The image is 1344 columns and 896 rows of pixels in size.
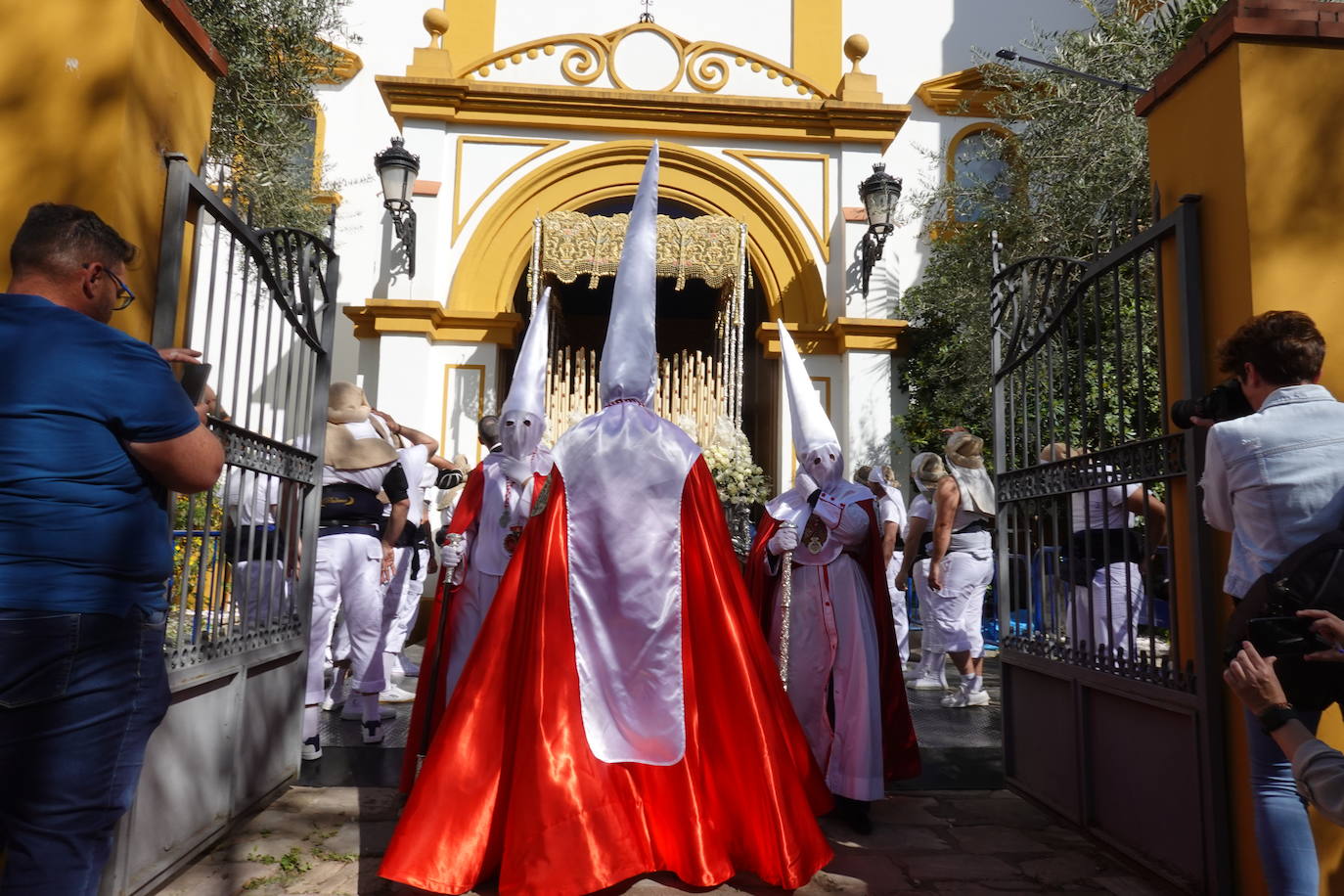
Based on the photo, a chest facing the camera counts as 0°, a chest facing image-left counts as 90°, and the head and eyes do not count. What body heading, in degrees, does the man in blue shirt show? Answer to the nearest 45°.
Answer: approximately 225°

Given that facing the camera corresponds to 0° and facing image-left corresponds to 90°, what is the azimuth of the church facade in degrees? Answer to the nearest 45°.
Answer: approximately 0°

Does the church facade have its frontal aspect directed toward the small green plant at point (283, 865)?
yes

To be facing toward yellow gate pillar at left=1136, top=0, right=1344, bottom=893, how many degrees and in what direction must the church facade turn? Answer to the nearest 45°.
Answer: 0° — it already faces it

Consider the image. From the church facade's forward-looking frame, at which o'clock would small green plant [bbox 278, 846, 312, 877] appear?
The small green plant is roughly at 12 o'clock from the church facade.
